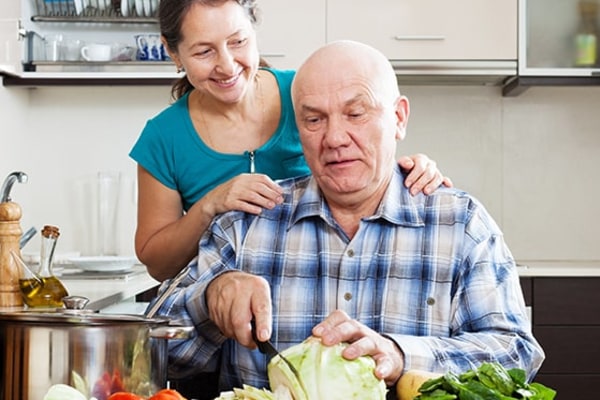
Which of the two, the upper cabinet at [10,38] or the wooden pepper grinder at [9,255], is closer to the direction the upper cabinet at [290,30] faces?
the wooden pepper grinder

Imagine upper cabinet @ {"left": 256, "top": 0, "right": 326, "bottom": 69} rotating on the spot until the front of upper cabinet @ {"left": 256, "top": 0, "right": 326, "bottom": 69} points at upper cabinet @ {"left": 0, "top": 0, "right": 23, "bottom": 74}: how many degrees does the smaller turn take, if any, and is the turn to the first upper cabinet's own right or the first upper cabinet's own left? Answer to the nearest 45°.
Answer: approximately 90° to the first upper cabinet's own right

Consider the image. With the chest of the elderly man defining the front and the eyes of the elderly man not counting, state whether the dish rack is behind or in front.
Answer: behind

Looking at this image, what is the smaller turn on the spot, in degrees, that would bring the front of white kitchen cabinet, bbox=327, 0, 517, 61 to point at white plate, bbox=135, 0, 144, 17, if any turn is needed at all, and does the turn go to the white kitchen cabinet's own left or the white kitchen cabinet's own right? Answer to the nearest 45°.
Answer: approximately 90° to the white kitchen cabinet's own right

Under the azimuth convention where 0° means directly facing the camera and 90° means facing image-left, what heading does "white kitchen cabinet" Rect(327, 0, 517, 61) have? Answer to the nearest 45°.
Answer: approximately 0°

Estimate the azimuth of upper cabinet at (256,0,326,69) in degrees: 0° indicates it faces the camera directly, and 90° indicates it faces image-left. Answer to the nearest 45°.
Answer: approximately 0°
